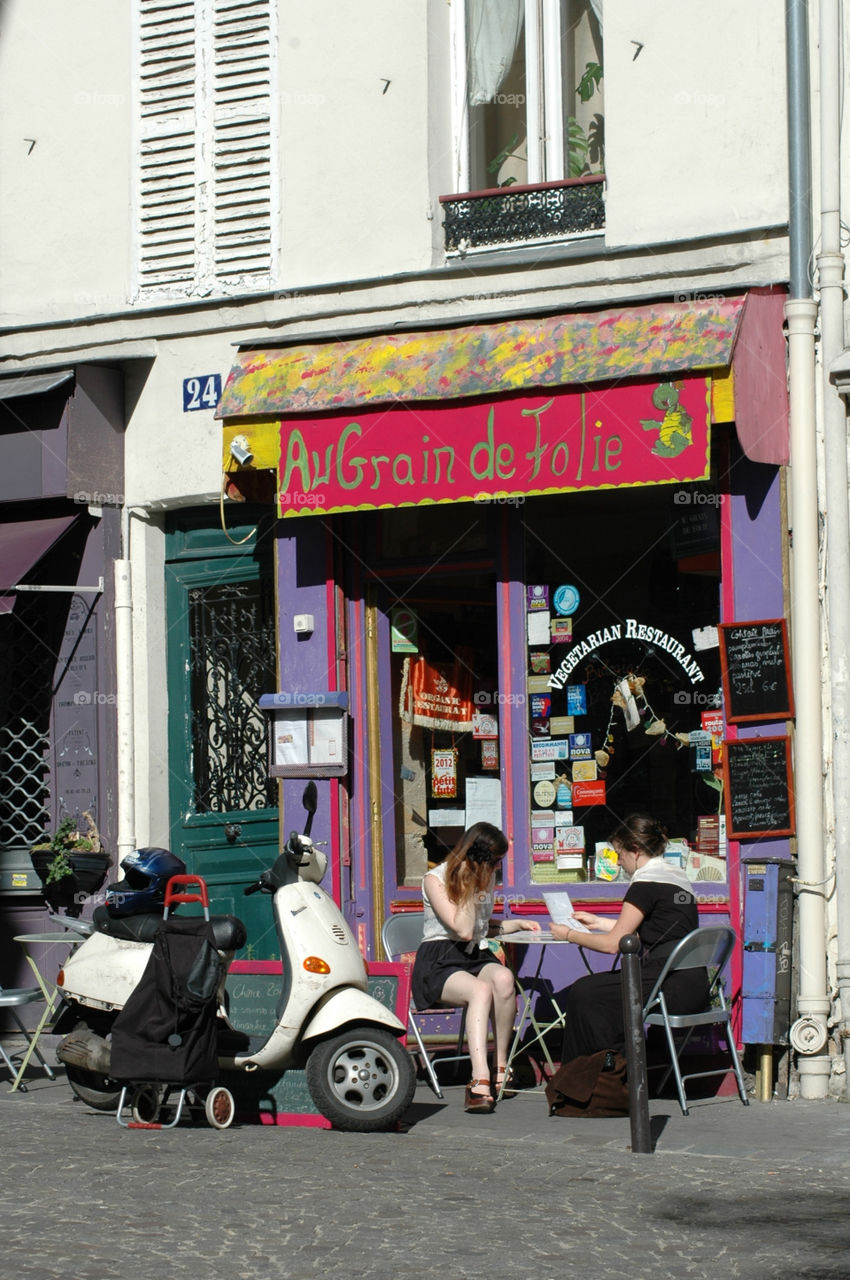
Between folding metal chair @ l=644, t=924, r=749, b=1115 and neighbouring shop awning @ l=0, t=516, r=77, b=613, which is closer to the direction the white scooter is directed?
the folding metal chair

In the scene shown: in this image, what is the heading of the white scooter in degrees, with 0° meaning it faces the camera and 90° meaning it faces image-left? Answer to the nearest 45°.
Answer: approximately 315°

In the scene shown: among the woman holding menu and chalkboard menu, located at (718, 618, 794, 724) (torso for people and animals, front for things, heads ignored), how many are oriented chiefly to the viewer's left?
1

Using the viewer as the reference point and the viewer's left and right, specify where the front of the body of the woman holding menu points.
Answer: facing to the left of the viewer

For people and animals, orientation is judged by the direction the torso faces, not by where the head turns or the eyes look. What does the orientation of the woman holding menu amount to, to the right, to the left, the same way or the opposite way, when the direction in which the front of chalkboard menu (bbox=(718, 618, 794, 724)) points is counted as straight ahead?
to the right

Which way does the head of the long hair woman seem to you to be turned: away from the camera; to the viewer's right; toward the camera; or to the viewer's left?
to the viewer's right

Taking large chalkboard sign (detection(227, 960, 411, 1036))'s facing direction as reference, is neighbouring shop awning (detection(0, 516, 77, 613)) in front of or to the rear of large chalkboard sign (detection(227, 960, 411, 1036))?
to the rear

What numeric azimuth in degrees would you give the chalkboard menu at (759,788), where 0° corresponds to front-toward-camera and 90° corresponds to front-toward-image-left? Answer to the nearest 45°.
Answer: approximately 0°

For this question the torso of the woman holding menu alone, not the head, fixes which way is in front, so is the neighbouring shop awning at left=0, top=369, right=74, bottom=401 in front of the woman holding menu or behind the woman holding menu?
in front

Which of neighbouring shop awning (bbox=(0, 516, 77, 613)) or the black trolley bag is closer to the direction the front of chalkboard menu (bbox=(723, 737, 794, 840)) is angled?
the black trolley bag

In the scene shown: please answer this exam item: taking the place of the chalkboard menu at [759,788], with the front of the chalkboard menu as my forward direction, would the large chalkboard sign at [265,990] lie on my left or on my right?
on my right

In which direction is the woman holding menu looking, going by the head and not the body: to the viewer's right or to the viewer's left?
to the viewer's left

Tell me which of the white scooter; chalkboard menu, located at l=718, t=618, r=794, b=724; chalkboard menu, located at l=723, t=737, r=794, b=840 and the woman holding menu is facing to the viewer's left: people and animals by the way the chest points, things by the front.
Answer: the woman holding menu
